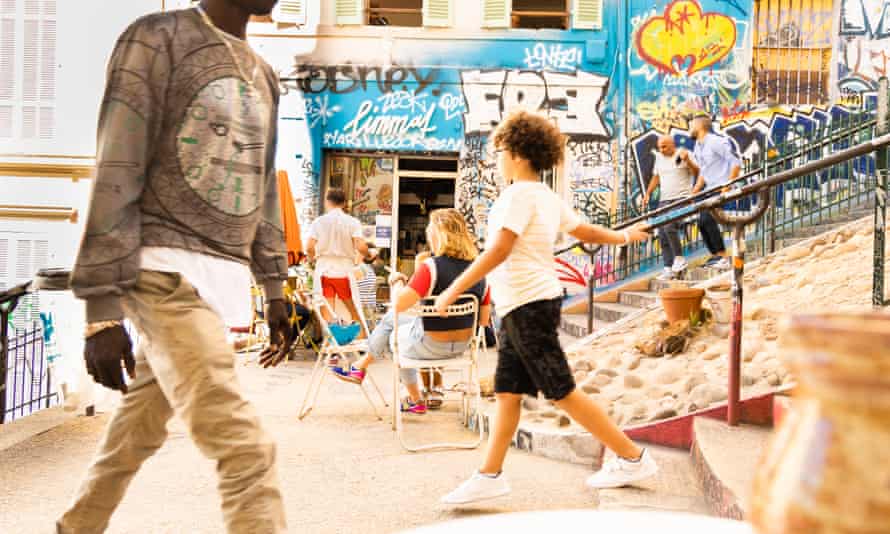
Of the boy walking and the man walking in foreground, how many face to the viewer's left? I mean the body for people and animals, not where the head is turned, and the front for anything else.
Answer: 1

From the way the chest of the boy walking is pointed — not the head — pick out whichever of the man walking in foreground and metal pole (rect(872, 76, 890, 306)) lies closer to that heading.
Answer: the man walking in foreground

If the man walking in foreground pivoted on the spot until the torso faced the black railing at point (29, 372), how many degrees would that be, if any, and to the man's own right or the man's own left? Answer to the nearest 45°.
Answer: approximately 135° to the man's own left

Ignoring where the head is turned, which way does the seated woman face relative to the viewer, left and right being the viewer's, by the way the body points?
facing away from the viewer and to the left of the viewer

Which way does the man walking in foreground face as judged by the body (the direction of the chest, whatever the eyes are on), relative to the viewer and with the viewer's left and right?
facing the viewer and to the right of the viewer

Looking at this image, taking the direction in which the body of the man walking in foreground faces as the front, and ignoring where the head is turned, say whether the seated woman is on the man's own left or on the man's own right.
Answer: on the man's own left

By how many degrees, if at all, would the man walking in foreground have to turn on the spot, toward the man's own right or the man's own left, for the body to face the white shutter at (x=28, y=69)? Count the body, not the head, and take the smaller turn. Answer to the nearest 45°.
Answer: approximately 135° to the man's own left

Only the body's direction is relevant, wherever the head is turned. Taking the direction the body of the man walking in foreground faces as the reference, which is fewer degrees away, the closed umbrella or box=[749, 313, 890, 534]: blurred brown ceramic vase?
the blurred brown ceramic vase

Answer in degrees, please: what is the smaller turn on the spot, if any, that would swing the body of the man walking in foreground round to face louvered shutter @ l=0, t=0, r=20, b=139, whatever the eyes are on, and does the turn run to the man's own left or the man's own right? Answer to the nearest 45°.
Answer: approximately 135° to the man's own left

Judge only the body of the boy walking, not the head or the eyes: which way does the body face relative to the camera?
to the viewer's left

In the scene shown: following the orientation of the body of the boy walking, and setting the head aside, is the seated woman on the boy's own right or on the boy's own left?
on the boy's own right
